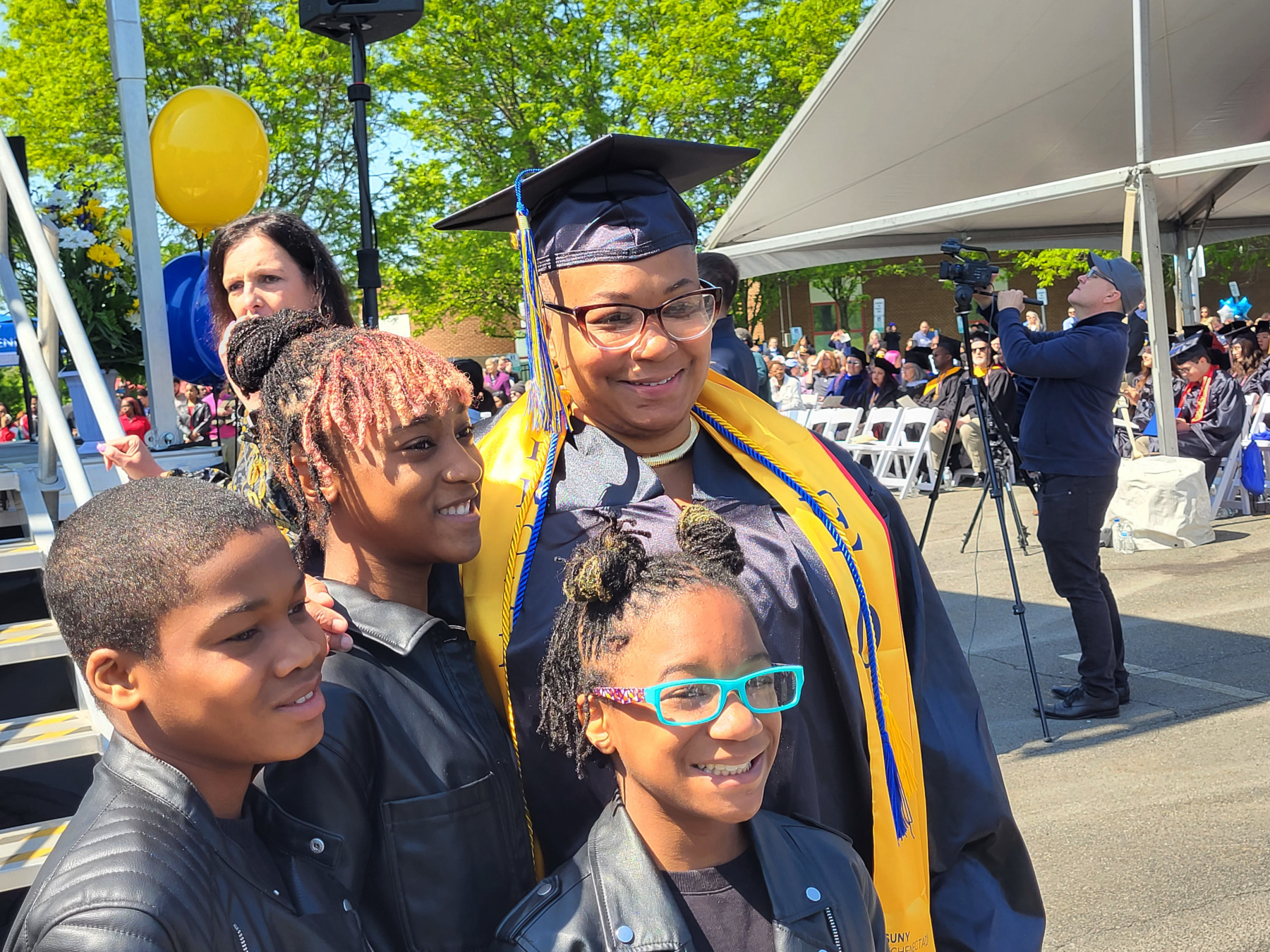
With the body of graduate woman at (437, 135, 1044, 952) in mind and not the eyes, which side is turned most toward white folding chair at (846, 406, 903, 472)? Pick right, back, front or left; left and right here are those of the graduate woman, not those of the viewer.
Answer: back

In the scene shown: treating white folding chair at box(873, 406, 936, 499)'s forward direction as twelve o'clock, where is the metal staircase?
The metal staircase is roughly at 11 o'clock from the white folding chair.

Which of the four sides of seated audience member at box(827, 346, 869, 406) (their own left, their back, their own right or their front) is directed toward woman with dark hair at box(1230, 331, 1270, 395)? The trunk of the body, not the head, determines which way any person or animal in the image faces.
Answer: left

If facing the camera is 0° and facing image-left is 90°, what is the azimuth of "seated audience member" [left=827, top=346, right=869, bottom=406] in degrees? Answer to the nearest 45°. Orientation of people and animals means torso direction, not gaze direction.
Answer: approximately 45°

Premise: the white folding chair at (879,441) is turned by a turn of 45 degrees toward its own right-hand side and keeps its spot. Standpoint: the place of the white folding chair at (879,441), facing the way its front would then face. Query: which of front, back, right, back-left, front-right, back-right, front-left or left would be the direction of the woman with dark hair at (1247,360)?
back

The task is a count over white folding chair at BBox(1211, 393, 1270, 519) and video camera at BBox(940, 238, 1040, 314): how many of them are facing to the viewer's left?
2

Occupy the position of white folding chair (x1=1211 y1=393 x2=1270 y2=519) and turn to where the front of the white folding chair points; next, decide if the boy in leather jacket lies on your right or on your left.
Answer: on your left

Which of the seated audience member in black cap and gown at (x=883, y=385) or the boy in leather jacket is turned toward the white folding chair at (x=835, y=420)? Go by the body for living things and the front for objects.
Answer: the seated audience member in black cap and gown

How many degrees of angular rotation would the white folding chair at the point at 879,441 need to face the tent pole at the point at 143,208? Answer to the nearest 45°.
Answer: approximately 45° to its left
